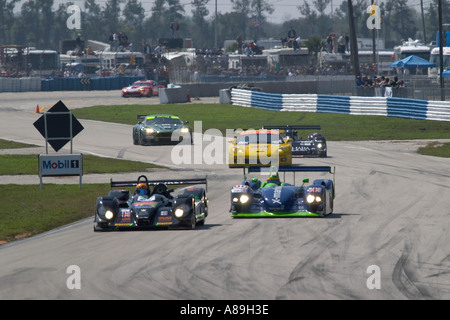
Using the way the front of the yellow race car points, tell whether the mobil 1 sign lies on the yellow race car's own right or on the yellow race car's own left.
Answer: on the yellow race car's own right

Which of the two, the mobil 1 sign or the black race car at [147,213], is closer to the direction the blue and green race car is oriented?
the black race car

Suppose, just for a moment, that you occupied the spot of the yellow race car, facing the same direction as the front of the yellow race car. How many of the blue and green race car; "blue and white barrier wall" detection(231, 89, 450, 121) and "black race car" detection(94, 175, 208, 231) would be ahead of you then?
2

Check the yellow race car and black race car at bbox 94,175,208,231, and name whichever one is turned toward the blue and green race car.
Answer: the yellow race car

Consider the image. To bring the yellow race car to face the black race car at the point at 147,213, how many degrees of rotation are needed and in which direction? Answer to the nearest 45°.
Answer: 0° — it already faces it

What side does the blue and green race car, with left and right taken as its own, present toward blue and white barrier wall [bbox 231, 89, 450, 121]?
back

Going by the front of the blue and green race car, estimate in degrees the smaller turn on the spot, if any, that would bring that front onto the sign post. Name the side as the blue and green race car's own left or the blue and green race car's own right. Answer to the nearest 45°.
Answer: approximately 135° to the blue and green race car's own right

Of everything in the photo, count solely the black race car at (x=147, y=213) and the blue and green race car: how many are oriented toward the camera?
2

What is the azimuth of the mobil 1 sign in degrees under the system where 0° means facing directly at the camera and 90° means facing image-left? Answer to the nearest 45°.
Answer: approximately 0°
